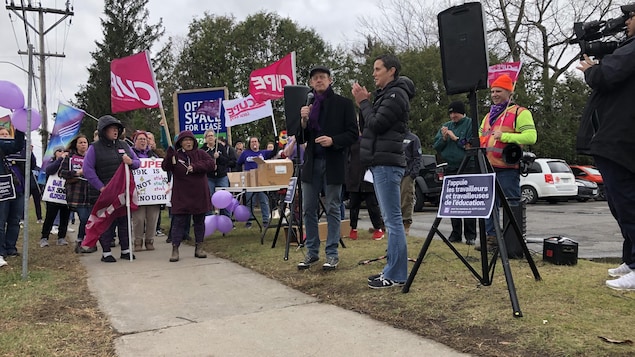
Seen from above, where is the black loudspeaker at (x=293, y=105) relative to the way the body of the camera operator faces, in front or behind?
in front

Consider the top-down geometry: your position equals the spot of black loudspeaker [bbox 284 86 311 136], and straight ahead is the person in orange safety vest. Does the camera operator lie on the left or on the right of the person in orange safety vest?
right

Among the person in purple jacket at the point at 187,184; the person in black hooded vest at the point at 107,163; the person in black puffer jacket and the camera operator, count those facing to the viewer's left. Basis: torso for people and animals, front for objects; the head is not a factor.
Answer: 2

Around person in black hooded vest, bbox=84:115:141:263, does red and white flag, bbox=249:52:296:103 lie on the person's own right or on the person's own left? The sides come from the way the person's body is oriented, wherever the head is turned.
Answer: on the person's own left

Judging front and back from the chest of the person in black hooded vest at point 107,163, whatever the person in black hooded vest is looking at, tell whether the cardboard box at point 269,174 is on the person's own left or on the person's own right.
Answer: on the person's own left

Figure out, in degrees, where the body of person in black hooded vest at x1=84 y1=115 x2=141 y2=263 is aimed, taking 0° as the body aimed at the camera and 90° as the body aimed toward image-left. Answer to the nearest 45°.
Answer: approximately 315°

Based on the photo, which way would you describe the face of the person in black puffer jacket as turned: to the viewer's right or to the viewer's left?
to the viewer's left

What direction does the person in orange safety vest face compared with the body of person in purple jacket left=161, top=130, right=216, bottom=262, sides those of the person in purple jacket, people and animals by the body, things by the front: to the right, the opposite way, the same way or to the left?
to the right

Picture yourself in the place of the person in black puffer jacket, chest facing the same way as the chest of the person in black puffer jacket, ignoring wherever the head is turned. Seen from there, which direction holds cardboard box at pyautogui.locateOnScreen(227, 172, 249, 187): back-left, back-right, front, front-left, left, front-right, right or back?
front-right

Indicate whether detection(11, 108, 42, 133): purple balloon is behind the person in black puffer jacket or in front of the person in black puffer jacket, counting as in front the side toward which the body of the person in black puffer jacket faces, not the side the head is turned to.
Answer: in front

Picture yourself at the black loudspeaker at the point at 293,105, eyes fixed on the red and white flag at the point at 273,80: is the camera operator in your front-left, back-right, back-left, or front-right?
back-right

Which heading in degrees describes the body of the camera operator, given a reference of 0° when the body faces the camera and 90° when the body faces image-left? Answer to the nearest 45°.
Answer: approximately 90°

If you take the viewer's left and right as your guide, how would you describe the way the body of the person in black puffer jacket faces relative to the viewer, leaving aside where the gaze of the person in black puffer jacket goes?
facing to the left of the viewer

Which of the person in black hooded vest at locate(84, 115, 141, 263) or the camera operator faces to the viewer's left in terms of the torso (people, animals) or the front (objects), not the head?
the camera operator
